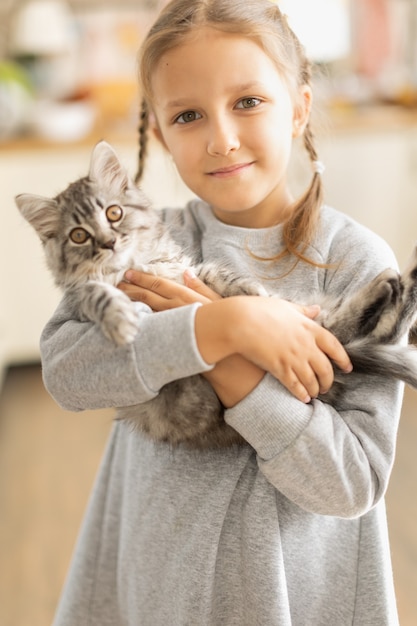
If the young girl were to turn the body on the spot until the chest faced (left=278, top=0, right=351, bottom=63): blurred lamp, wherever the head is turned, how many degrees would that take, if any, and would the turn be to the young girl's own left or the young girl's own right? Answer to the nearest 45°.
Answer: approximately 180°

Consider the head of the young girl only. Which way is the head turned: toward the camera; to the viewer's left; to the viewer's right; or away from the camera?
toward the camera

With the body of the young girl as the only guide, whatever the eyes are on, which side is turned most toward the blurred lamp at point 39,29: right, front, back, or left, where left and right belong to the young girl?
back

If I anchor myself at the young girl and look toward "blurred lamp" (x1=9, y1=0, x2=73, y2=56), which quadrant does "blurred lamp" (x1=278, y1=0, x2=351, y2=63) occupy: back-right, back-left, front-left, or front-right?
front-right

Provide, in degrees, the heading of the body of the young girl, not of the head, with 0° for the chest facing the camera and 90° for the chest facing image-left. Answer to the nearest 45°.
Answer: approximately 0°
